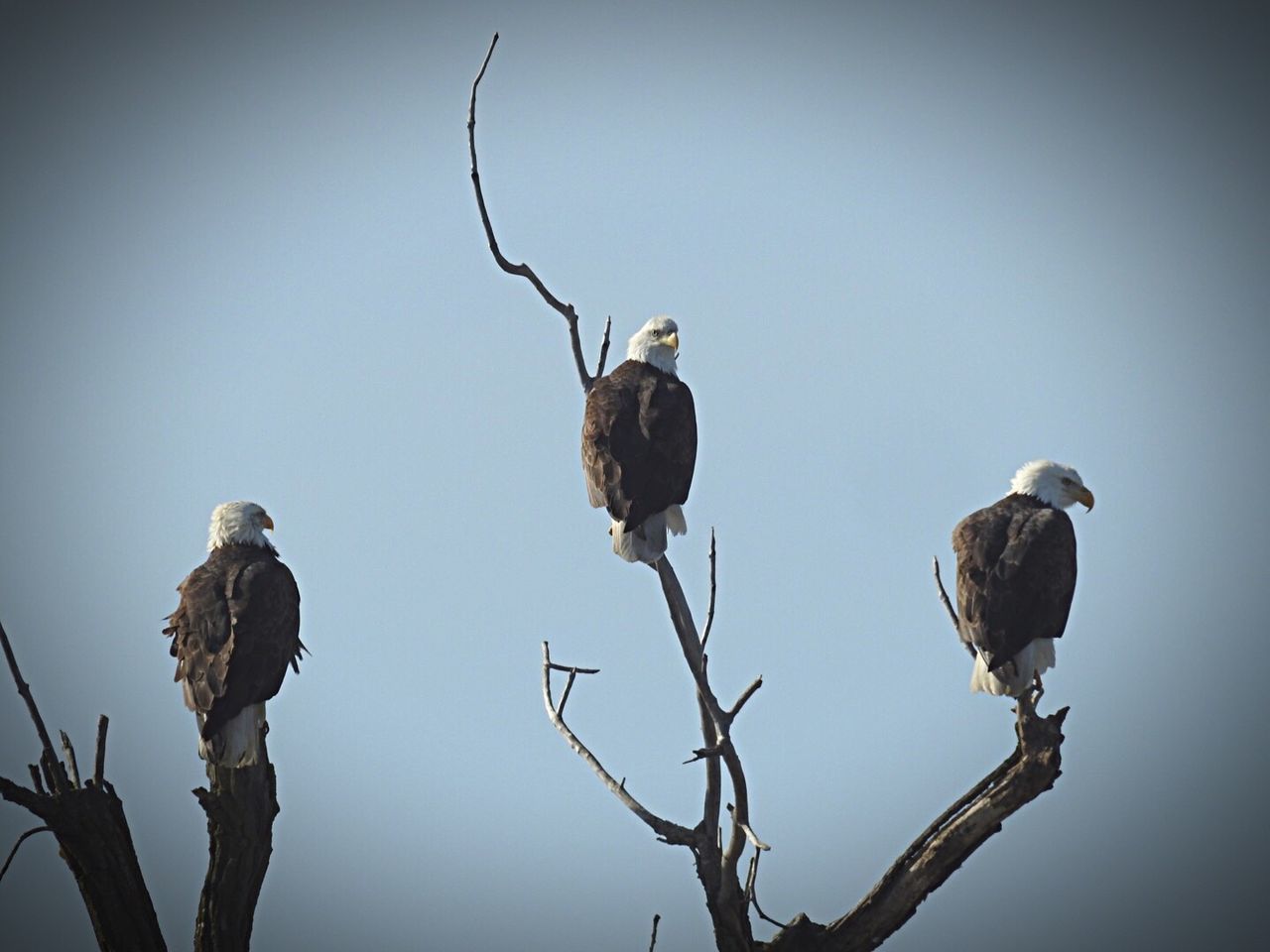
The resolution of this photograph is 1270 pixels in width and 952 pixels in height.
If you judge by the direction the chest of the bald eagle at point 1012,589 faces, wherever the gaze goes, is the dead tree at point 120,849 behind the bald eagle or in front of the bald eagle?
behind

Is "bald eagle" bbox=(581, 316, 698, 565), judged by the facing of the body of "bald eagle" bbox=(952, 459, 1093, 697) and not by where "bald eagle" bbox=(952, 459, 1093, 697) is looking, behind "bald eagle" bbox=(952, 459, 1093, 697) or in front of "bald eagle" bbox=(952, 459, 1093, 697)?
behind

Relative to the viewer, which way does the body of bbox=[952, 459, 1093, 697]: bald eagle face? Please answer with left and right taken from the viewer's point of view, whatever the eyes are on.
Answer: facing away from the viewer and to the right of the viewer

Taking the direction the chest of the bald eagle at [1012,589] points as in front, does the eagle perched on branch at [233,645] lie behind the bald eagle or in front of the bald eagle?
behind
